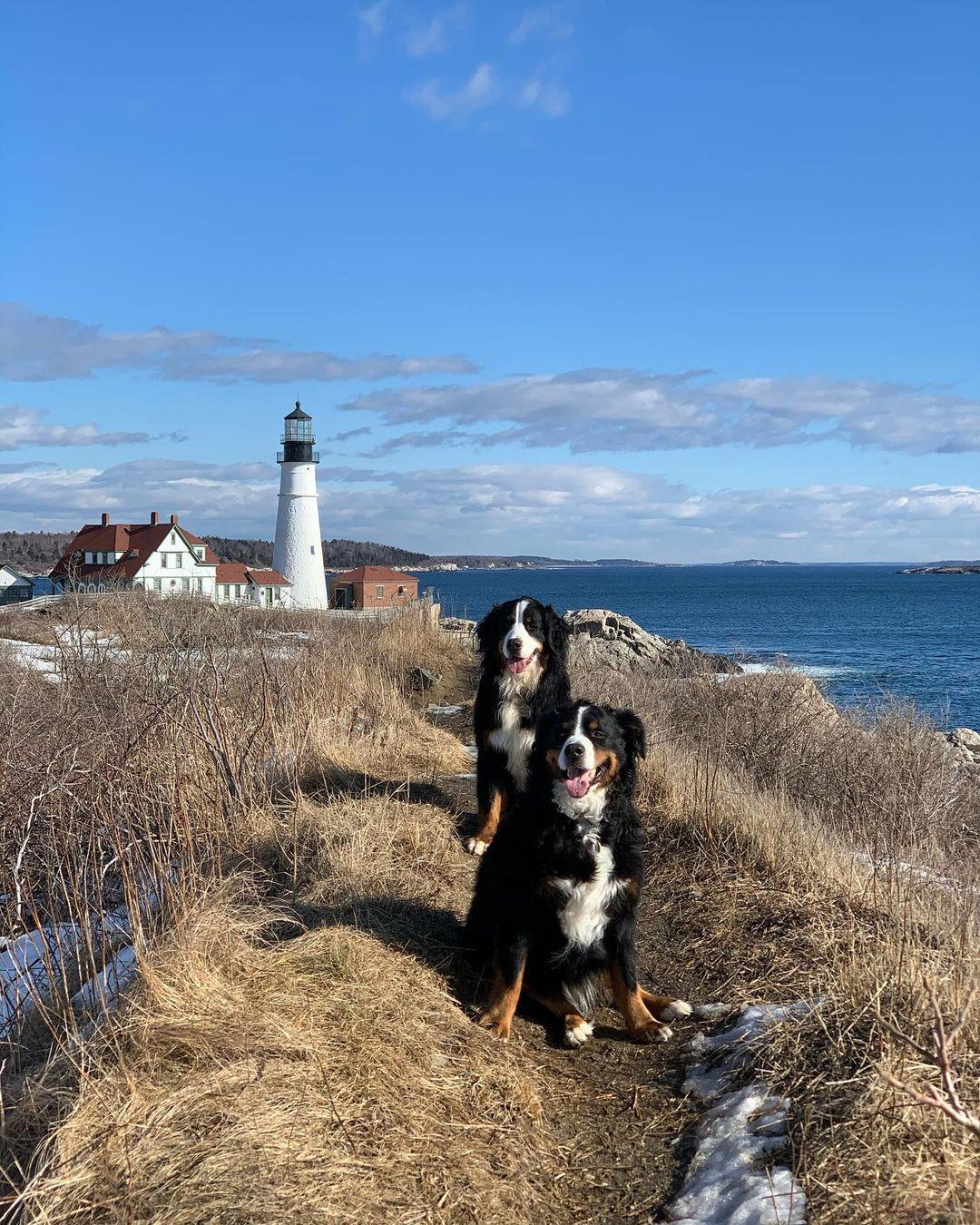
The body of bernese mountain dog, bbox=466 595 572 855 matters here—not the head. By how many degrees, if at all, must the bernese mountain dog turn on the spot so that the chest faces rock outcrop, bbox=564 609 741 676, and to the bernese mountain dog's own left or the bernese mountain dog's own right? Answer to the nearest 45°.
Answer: approximately 180°

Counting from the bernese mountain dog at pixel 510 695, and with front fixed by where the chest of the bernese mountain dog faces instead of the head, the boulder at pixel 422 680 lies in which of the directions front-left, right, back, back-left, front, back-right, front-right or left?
back

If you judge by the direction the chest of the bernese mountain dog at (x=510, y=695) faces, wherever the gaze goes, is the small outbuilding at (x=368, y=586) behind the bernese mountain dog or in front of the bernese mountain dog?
behind

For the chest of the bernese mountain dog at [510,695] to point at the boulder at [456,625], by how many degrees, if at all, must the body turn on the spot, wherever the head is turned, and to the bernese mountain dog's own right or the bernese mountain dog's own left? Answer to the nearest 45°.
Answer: approximately 180°

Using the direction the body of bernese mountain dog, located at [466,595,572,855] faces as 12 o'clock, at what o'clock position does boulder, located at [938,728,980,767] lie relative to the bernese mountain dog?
The boulder is roughly at 7 o'clock from the bernese mountain dog.

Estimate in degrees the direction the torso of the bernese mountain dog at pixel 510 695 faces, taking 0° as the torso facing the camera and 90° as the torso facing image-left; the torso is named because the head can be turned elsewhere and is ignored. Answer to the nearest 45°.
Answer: approximately 0°

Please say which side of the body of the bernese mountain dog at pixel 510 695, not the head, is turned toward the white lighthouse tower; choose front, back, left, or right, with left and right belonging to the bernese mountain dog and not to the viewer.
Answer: back
